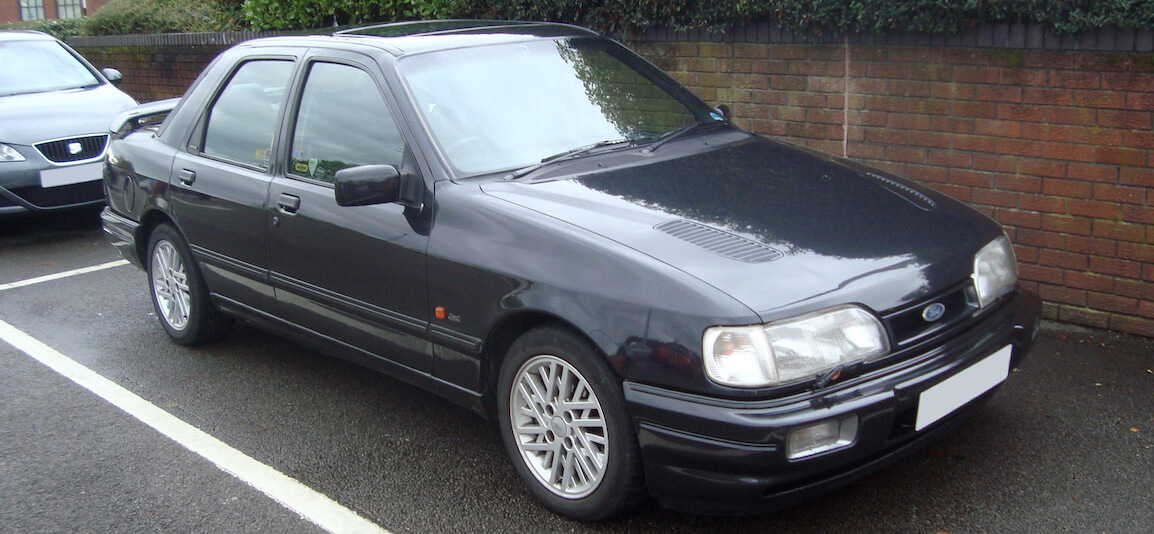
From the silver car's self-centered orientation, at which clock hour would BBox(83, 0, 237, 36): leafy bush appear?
The leafy bush is roughly at 8 o'clock from the silver car.

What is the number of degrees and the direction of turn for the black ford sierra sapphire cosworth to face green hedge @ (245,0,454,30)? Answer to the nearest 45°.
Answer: approximately 135° to its left

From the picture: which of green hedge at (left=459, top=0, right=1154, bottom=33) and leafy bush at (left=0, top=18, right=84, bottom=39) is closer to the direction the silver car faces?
the green hedge

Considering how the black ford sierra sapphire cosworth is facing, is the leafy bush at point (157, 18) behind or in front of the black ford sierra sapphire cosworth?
behind

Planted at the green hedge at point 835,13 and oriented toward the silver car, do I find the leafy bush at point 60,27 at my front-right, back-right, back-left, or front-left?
front-right

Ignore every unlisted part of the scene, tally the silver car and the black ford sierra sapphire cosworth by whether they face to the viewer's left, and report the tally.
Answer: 0

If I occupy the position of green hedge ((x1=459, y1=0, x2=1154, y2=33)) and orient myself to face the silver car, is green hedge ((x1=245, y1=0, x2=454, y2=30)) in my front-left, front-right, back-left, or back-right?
front-right

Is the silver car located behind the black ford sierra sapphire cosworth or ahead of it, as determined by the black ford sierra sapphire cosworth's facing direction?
behind

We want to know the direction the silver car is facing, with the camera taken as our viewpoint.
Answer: facing the viewer and to the right of the viewer
